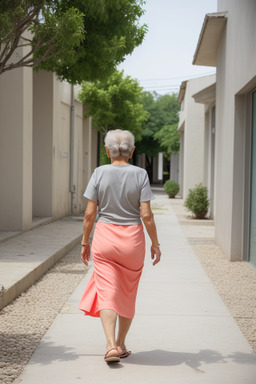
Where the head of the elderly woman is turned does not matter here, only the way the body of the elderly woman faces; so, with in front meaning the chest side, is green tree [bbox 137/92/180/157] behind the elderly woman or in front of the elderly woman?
in front

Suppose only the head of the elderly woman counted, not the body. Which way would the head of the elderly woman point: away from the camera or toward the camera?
away from the camera

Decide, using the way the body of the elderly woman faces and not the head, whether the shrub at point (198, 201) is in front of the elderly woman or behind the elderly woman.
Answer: in front

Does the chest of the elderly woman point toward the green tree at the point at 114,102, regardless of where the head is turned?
yes

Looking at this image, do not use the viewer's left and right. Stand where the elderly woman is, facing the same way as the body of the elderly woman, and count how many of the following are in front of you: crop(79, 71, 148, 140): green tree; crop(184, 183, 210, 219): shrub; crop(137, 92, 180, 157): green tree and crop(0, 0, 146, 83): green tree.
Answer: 4

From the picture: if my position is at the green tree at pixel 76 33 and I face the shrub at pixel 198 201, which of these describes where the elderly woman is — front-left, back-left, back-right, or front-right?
back-right

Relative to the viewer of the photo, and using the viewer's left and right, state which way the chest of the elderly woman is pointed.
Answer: facing away from the viewer

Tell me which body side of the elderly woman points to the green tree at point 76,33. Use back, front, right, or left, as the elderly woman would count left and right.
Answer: front
